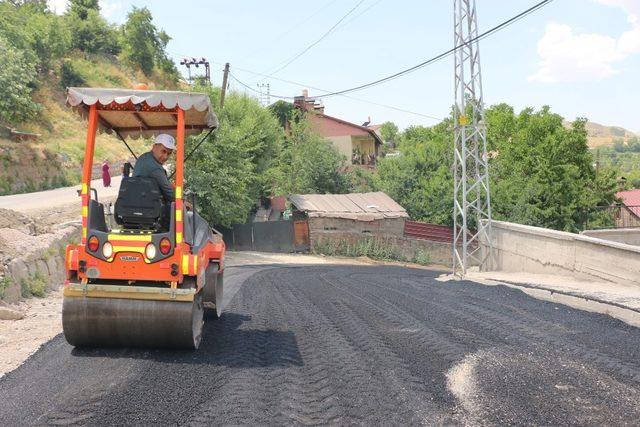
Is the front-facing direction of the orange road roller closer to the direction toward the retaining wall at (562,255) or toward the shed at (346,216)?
the shed

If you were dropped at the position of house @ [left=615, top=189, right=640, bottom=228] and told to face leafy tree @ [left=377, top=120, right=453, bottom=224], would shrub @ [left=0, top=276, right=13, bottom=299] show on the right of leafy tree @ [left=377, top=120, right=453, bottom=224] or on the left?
left

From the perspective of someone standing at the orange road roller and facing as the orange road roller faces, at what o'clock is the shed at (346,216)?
The shed is roughly at 1 o'clock from the orange road roller.

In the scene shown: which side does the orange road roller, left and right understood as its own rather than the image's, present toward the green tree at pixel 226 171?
front

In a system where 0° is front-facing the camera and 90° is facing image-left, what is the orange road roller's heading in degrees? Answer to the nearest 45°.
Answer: approximately 180°

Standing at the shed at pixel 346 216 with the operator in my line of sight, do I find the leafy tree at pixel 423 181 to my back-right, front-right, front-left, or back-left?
back-left

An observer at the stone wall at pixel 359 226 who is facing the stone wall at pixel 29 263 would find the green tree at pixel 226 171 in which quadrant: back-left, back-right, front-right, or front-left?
front-right

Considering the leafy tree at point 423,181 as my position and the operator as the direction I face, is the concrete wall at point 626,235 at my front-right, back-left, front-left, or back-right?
front-left

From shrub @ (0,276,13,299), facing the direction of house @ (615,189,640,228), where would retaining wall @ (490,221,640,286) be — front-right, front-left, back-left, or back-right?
front-right

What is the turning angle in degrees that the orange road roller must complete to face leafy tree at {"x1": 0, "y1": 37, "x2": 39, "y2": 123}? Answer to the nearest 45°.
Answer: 0° — it already faces it

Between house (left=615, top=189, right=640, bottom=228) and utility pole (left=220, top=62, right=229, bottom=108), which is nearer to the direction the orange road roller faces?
the utility pole
